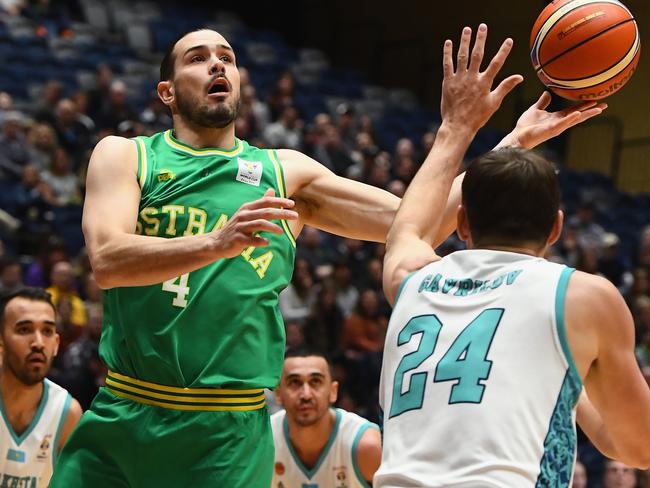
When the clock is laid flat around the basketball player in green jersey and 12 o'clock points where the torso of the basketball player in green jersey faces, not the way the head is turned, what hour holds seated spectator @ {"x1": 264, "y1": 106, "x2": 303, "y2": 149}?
The seated spectator is roughly at 6 o'clock from the basketball player in green jersey.

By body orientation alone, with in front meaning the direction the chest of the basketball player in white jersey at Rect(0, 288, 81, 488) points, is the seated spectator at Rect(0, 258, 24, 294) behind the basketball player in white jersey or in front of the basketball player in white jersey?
behind

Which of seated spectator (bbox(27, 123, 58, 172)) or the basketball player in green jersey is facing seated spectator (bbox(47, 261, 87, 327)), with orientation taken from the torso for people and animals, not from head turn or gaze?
seated spectator (bbox(27, 123, 58, 172))

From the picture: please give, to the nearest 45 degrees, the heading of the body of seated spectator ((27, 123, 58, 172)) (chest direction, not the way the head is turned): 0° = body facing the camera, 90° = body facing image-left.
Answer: approximately 0°

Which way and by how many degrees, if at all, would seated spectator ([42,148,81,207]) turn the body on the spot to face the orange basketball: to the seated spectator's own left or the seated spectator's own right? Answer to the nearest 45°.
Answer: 0° — they already face it

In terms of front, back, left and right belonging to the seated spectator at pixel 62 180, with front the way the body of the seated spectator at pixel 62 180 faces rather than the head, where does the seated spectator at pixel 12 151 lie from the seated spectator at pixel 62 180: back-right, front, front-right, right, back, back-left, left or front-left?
right

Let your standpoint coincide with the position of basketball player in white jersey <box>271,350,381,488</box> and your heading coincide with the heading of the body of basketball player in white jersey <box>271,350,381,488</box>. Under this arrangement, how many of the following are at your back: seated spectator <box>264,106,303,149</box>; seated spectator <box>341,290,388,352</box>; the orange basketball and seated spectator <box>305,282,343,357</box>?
3

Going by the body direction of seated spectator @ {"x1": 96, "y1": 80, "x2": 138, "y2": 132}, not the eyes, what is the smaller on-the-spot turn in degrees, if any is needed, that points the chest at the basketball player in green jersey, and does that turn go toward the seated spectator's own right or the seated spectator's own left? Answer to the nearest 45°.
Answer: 0° — they already face them

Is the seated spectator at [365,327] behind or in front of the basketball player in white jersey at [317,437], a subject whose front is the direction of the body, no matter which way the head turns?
behind

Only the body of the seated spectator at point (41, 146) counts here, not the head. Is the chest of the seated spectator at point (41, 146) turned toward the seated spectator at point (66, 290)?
yes

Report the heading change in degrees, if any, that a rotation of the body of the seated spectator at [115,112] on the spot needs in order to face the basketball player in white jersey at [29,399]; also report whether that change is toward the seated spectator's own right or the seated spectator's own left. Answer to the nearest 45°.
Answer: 0° — they already face them

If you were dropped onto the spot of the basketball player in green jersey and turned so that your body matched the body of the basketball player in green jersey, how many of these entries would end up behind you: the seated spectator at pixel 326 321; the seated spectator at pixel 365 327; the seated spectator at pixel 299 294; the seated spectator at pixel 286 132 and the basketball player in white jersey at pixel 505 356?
4
